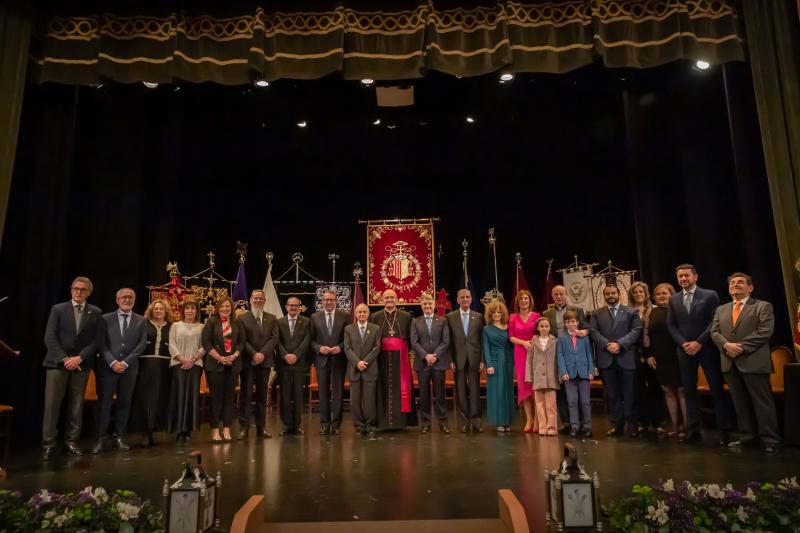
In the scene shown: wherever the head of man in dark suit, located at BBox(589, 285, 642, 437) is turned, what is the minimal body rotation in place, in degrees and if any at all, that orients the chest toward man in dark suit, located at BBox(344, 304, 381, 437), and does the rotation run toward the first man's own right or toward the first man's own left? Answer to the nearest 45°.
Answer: approximately 90° to the first man's own right

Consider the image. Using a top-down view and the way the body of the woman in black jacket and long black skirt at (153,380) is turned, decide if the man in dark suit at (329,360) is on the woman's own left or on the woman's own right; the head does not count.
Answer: on the woman's own left

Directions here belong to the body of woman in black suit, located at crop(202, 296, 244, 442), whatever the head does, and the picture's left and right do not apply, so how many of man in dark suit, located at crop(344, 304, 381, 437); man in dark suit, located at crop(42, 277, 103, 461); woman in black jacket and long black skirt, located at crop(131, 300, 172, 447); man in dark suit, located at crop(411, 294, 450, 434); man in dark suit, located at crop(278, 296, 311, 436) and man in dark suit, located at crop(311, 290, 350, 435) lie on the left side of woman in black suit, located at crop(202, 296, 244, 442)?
4

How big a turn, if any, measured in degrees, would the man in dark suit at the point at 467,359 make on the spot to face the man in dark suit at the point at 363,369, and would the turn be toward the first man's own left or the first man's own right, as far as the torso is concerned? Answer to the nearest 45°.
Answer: approximately 90° to the first man's own right

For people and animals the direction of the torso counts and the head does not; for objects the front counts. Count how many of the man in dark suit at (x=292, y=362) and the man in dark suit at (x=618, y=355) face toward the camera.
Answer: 2

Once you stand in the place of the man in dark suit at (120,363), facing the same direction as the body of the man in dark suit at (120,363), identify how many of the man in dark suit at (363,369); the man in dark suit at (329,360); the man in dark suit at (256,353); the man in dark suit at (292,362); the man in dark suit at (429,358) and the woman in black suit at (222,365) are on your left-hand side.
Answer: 6

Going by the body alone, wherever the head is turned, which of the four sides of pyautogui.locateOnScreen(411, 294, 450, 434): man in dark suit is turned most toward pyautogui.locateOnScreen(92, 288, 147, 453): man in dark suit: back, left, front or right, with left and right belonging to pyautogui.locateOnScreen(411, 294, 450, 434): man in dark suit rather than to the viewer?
right

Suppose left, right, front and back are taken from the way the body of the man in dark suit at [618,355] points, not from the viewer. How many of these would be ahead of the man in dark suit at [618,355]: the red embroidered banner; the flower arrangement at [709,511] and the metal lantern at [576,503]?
2

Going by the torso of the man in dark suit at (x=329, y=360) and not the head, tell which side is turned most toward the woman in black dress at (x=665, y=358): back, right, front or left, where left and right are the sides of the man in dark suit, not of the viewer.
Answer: left

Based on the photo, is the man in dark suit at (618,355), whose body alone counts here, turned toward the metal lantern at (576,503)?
yes

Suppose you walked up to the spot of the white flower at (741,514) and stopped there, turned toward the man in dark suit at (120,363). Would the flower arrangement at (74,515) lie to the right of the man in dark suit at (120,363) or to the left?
left

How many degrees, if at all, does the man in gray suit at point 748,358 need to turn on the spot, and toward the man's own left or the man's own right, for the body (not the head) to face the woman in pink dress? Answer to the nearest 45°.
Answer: approximately 45° to the man's own right

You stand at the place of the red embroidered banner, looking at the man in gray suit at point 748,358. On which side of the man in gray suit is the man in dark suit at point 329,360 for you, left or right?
right

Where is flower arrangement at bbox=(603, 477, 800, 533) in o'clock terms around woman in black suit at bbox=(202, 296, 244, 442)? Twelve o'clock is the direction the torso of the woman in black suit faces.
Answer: The flower arrangement is roughly at 11 o'clock from the woman in black suit.

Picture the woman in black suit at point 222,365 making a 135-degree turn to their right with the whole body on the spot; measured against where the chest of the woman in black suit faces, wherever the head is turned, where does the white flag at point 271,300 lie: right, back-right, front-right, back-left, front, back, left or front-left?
front-right
